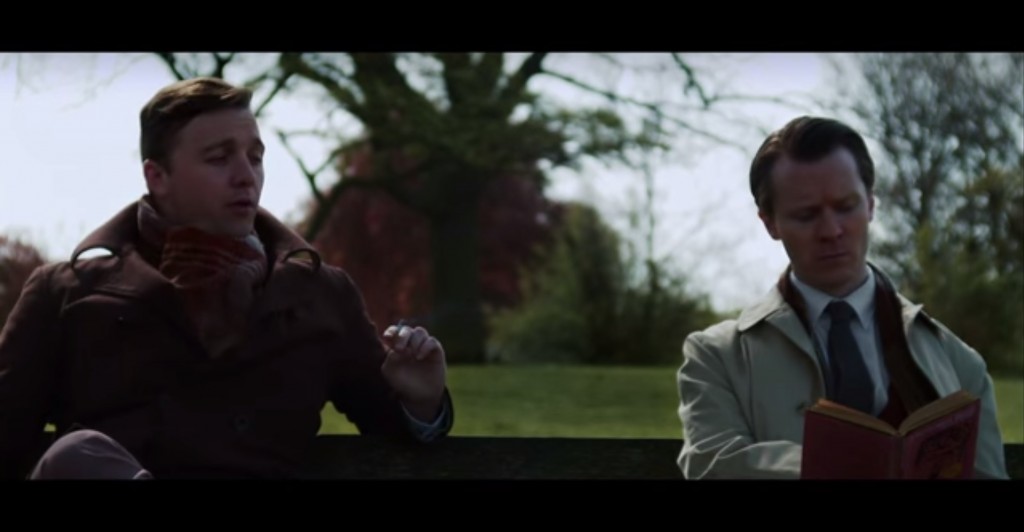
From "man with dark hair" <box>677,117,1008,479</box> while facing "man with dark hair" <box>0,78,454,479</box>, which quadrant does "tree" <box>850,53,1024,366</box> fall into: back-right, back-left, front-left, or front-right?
back-right

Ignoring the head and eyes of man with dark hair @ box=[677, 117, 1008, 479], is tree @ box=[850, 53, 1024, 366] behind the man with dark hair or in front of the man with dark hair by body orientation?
behind

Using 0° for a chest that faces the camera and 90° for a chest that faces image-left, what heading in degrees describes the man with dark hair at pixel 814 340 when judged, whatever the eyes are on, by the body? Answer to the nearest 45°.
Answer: approximately 0°

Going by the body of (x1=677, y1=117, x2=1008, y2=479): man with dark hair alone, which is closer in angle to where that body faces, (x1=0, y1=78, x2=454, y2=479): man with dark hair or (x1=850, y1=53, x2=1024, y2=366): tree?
the man with dark hair

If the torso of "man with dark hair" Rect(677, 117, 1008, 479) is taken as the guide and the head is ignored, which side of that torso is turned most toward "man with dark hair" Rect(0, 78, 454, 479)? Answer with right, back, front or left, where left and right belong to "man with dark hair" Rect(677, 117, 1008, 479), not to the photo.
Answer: right
